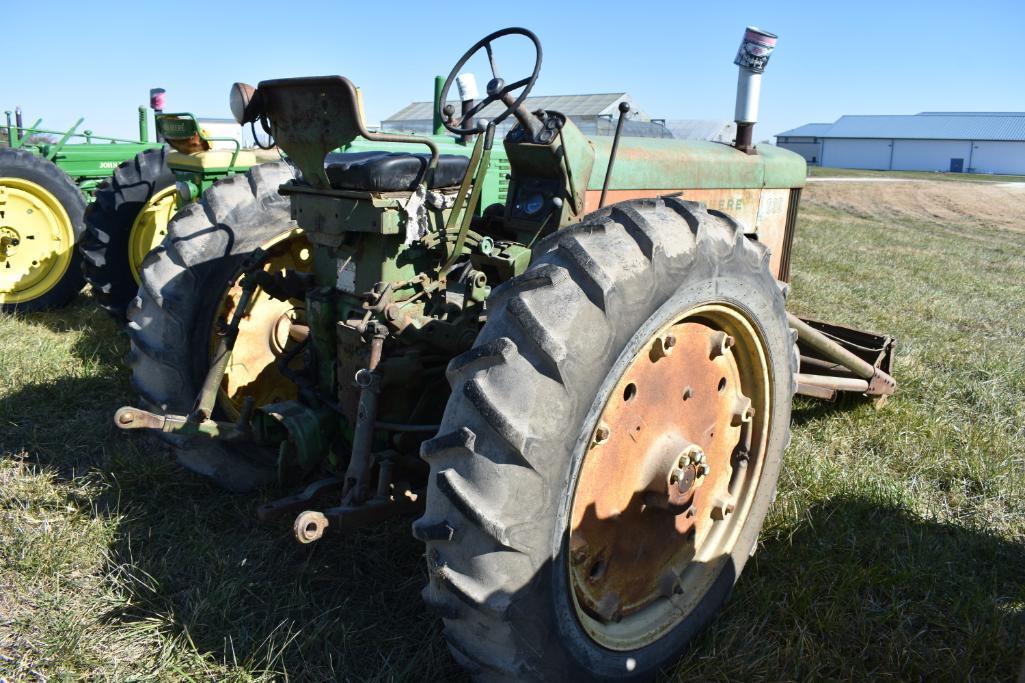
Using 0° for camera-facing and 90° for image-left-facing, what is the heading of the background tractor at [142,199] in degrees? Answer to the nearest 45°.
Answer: approximately 225°

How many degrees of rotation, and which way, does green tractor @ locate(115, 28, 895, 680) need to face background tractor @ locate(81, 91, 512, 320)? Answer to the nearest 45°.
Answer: approximately 90° to its left

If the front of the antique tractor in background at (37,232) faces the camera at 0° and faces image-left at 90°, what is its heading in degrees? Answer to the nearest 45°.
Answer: approximately 270°

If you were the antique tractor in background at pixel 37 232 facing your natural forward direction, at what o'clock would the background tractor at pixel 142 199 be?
The background tractor is roughly at 2 o'clock from the antique tractor in background.

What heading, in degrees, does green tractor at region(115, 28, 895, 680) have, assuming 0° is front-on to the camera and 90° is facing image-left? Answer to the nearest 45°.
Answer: approximately 225°

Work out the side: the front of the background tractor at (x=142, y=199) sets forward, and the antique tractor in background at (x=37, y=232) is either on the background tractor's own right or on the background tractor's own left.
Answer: on the background tractor's own left
